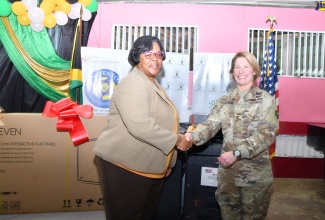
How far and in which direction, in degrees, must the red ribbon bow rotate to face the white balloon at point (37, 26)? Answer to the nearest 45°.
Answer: approximately 180°

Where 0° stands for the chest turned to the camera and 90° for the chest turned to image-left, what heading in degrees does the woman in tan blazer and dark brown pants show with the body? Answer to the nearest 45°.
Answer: approximately 270°

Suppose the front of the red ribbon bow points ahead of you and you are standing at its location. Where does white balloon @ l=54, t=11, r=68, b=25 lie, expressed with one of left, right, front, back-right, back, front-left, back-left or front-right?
back

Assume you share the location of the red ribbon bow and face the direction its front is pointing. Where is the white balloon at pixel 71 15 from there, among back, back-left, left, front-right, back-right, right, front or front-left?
back

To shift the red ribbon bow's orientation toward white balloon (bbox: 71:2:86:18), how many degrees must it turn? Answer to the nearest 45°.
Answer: approximately 180°

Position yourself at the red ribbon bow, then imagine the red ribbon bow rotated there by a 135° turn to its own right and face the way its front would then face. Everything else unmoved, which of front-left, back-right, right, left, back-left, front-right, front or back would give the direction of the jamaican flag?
front-right

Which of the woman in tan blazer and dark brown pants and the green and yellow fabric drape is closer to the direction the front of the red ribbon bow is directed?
the woman in tan blazer and dark brown pants
